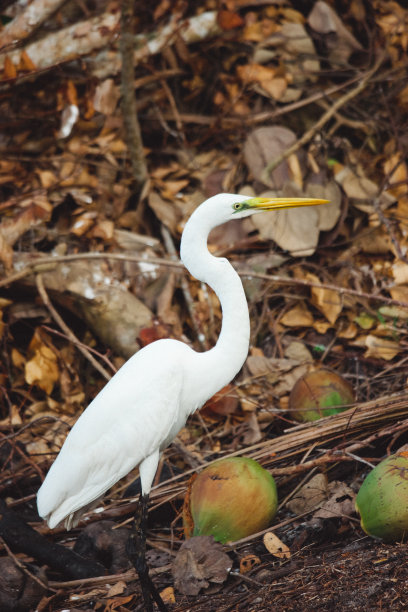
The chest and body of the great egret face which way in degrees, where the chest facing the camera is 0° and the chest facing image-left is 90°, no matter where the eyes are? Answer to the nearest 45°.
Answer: approximately 270°

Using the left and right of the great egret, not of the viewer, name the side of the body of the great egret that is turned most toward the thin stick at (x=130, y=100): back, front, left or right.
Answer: left

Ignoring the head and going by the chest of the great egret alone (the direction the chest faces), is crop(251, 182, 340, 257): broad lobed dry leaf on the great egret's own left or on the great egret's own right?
on the great egret's own left

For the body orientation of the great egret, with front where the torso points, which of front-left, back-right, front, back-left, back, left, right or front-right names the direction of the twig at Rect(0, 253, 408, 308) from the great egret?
left

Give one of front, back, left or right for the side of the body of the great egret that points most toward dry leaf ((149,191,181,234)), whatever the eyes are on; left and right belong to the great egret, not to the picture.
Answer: left

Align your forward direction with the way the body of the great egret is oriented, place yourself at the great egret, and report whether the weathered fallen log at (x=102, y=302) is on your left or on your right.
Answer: on your left

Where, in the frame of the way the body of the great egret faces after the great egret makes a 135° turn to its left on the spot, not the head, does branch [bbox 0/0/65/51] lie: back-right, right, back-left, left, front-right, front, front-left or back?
front-right
